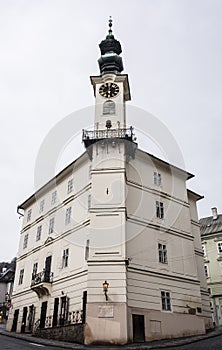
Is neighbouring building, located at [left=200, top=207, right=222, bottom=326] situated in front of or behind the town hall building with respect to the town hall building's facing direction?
behind

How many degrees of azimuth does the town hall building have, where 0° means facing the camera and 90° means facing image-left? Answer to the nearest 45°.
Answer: approximately 45°
